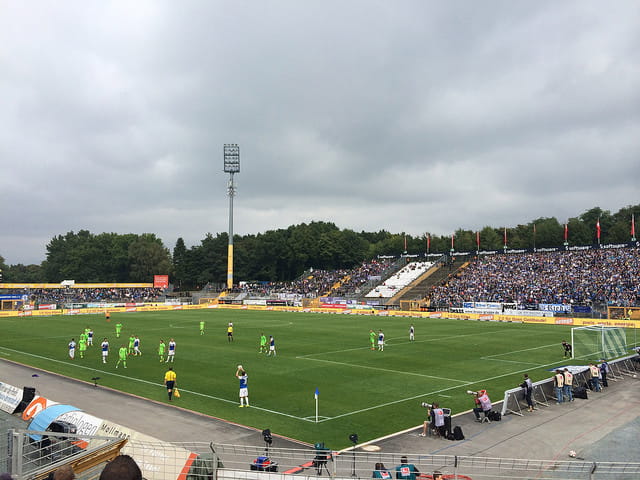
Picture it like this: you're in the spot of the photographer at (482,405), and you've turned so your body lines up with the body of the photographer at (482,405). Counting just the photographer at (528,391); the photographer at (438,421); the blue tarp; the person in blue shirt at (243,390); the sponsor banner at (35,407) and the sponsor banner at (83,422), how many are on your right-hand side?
1

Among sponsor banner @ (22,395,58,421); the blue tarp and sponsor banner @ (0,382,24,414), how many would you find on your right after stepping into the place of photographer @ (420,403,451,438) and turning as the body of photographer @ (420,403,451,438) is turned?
0

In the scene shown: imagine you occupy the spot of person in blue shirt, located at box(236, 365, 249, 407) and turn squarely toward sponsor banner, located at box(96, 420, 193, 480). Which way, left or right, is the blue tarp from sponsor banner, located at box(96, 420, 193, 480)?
right

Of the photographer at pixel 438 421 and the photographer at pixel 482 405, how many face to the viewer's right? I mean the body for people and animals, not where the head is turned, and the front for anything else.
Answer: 0

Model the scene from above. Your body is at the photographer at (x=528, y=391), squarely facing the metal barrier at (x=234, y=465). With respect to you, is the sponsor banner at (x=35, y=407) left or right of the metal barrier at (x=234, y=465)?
right

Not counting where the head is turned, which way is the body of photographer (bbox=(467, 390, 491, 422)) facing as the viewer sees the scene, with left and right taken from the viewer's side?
facing away from the viewer and to the left of the viewer

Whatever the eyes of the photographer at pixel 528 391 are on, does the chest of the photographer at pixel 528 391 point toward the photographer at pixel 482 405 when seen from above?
no

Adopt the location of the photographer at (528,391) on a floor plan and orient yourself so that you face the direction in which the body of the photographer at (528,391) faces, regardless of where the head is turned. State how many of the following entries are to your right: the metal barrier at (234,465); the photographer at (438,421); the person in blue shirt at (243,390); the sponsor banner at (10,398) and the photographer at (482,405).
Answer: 0

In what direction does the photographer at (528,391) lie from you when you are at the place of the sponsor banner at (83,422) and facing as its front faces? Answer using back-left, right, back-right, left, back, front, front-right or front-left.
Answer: back-left

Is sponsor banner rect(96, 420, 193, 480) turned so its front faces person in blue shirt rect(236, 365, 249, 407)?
no

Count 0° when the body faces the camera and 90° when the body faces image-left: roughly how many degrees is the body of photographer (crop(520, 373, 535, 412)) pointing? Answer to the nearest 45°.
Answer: approximately 135°

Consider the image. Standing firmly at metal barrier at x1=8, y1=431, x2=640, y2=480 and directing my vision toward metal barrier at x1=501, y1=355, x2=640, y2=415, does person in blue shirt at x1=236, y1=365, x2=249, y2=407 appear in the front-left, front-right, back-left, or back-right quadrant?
front-left

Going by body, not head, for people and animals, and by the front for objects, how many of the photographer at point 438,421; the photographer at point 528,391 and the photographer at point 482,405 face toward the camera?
0

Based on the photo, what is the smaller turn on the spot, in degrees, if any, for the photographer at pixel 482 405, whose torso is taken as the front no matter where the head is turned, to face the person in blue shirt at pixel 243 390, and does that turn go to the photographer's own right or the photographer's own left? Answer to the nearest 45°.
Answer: approximately 45° to the photographer's own left

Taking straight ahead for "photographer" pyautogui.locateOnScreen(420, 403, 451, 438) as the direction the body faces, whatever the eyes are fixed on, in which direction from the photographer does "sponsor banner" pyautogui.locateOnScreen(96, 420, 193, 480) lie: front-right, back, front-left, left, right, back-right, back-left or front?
left
